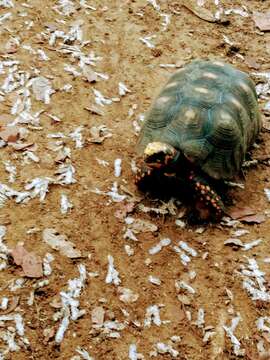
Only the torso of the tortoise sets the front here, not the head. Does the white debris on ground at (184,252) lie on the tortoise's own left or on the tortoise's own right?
on the tortoise's own left

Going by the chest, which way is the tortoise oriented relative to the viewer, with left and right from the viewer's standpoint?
facing the viewer and to the left of the viewer

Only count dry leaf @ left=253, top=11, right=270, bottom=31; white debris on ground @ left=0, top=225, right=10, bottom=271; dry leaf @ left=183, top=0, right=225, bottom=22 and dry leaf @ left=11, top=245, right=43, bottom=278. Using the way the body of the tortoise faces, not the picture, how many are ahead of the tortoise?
2

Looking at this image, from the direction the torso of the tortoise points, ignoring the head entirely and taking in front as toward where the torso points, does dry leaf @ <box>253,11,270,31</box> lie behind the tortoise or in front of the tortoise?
behind

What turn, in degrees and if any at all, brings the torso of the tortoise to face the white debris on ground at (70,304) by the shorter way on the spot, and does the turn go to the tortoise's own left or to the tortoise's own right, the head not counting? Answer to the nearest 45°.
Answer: approximately 45° to the tortoise's own left

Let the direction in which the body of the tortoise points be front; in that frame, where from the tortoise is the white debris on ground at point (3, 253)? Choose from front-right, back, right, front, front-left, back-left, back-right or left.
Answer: front

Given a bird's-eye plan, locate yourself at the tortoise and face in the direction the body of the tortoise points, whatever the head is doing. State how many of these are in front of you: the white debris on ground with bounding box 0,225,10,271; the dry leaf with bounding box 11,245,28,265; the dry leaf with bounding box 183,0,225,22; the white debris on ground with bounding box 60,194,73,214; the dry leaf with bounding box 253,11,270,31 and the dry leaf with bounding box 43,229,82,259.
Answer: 4

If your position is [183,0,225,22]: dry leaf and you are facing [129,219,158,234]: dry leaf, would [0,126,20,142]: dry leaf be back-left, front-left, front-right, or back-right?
front-right

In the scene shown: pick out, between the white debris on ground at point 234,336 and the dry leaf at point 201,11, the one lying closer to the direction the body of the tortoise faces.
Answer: the white debris on ground

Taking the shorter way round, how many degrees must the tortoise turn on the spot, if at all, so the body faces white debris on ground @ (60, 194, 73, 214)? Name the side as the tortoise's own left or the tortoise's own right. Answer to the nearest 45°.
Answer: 0° — it already faces it

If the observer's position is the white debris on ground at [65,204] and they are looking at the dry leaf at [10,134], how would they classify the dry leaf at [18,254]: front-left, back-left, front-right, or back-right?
back-left

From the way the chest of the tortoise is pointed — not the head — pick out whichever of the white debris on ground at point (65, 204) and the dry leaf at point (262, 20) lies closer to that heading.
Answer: the white debris on ground

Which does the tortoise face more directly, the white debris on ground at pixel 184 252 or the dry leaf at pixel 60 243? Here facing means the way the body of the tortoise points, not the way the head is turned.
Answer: the dry leaf

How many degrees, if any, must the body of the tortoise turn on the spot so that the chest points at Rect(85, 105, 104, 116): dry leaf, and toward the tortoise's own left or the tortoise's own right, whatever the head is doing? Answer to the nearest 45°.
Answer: approximately 90° to the tortoise's own right

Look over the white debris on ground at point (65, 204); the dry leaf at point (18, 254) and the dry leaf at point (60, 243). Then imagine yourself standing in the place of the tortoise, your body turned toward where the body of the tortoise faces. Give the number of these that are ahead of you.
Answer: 3

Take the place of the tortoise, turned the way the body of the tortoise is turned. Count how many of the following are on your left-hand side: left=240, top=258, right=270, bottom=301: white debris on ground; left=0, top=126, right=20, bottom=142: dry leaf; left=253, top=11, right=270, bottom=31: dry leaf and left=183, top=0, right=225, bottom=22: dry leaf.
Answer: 1

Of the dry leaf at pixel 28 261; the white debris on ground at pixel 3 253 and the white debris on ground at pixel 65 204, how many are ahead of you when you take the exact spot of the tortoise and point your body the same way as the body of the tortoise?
3

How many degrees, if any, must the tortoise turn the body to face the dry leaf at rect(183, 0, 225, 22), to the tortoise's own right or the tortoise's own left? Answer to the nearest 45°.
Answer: approximately 135° to the tortoise's own right

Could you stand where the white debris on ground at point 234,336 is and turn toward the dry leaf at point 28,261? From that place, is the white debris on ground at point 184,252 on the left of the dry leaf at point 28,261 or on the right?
right
